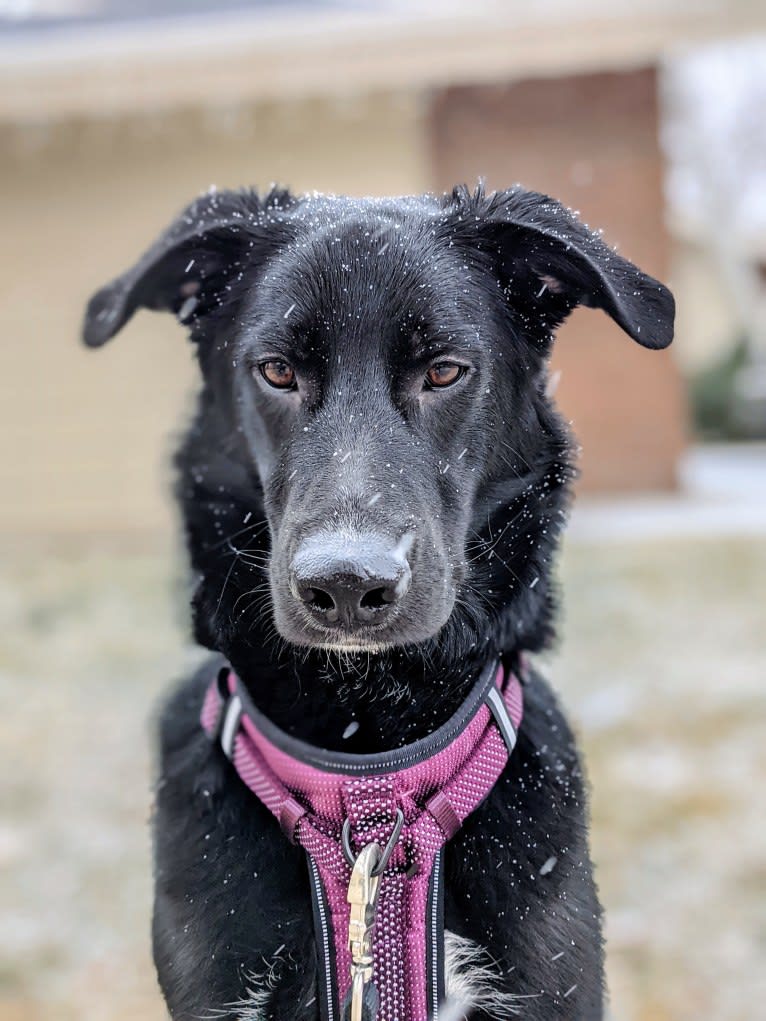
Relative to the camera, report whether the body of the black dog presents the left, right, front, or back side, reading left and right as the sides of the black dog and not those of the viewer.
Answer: front
